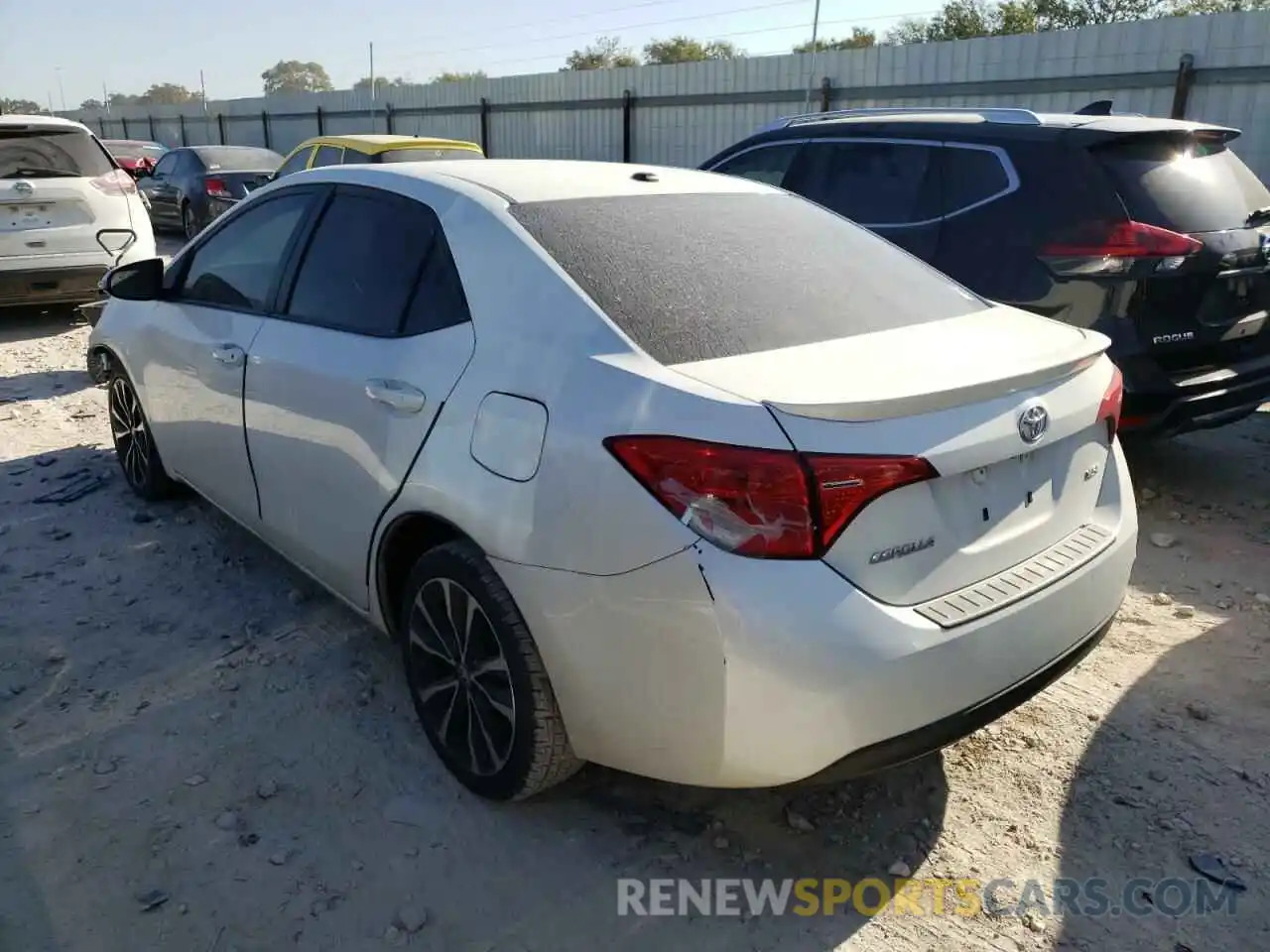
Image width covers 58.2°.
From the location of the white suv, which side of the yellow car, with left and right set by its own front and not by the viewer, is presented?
left

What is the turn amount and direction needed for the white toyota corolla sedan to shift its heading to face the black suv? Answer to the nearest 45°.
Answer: approximately 90° to its right

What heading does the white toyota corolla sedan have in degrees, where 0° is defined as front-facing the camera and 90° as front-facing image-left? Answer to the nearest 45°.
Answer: approximately 135°

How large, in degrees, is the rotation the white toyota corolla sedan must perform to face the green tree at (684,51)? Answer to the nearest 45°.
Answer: approximately 45° to its right

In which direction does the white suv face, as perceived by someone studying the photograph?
facing away from the viewer

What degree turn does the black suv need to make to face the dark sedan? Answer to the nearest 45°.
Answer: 0° — it already faces it

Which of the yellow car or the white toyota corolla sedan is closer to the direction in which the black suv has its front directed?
the yellow car

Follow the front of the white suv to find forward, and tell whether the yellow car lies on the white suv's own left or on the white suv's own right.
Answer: on the white suv's own right

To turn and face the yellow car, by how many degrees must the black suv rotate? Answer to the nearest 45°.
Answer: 0° — it already faces it
